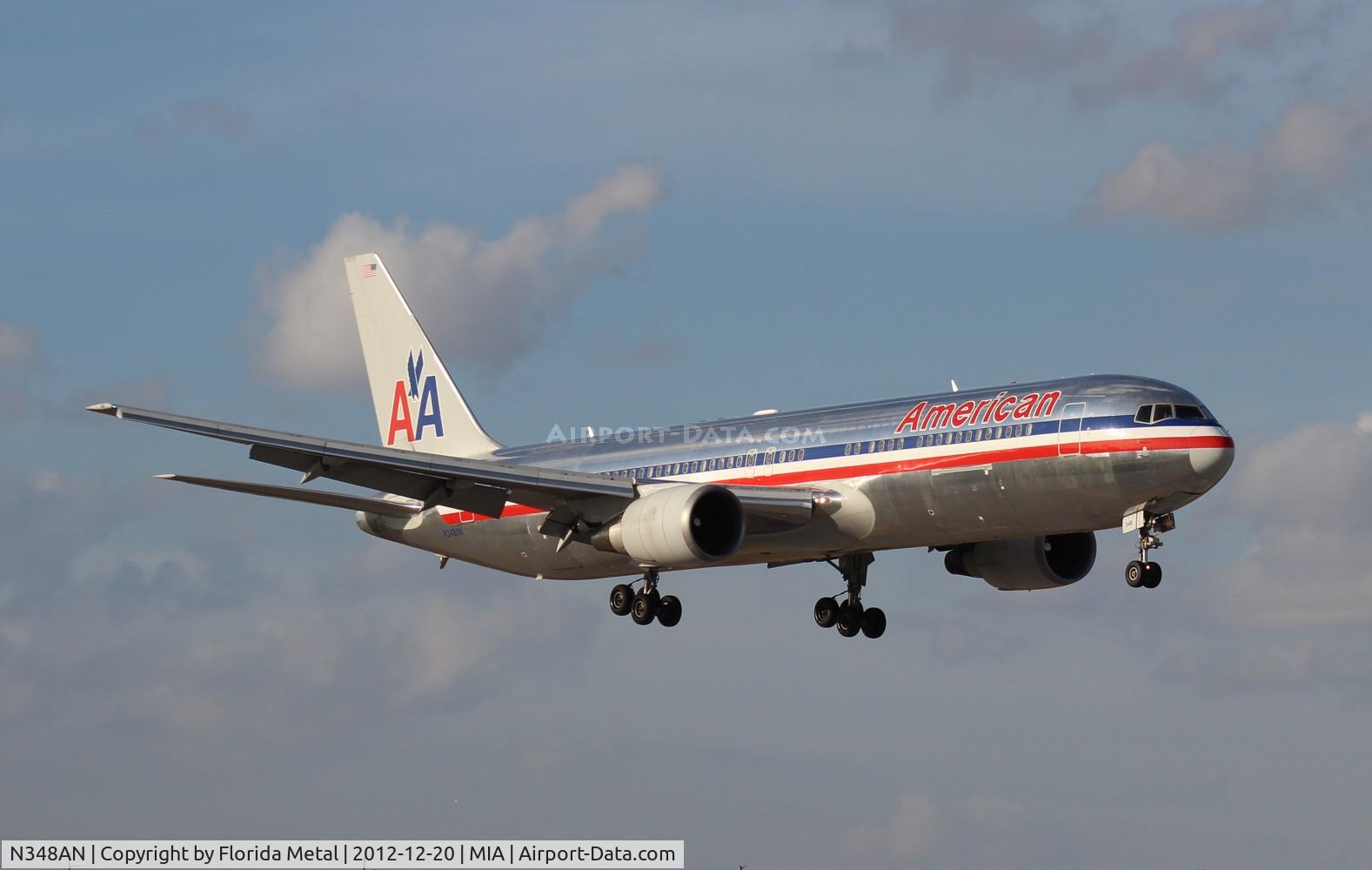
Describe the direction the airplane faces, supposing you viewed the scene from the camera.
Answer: facing the viewer and to the right of the viewer
